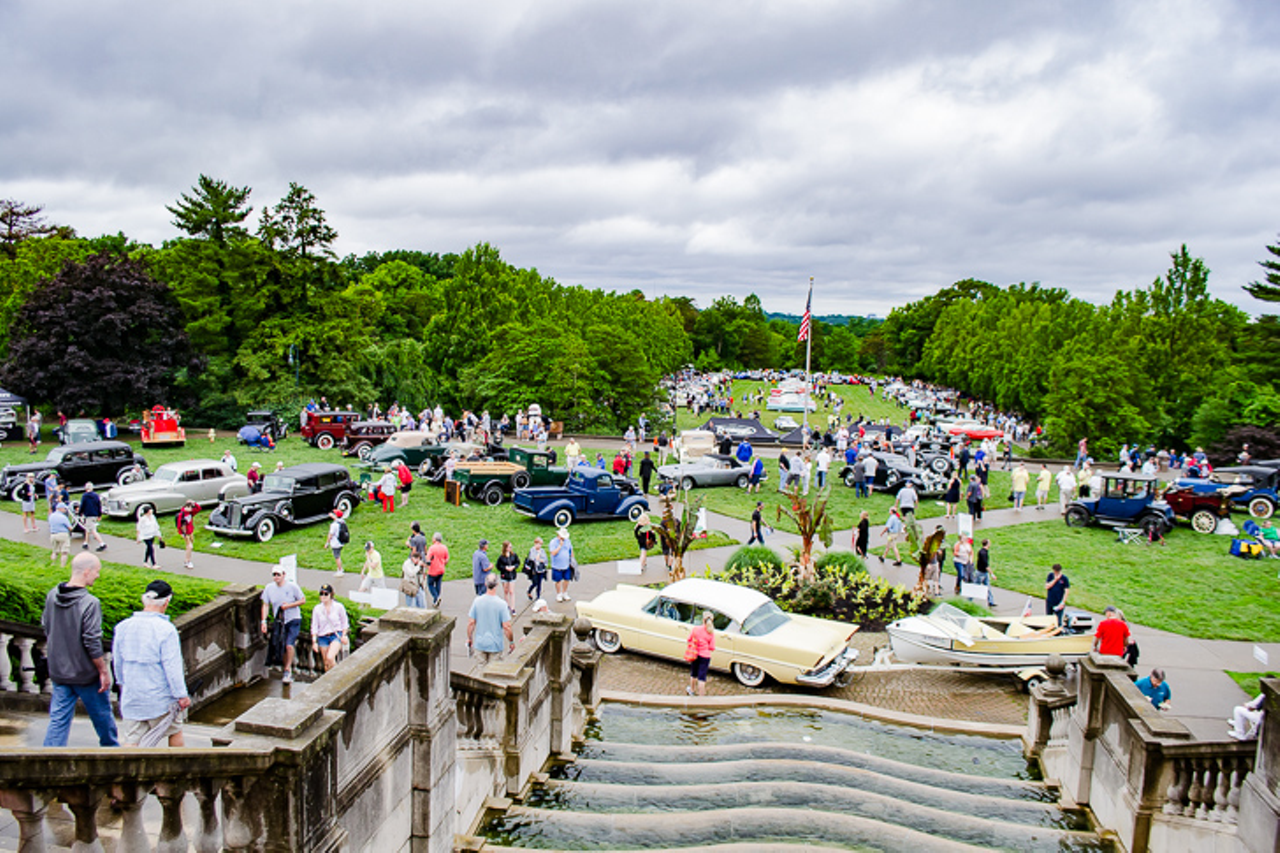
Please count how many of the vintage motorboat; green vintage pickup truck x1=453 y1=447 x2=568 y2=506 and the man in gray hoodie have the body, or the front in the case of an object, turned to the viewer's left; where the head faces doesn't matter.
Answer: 1

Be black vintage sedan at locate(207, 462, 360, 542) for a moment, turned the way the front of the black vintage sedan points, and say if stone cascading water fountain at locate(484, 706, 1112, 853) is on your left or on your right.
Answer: on your left

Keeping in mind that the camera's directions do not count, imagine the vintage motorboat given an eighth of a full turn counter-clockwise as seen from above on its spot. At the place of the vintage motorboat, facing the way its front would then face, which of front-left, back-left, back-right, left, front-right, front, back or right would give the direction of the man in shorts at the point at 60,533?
front-right

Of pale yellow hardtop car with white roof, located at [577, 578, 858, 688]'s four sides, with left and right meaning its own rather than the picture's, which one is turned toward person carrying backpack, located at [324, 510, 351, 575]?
front

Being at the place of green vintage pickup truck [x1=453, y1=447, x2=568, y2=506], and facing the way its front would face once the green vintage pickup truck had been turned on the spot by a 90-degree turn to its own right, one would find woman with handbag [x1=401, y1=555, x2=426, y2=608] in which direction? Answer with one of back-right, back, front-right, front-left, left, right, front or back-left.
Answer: front-right

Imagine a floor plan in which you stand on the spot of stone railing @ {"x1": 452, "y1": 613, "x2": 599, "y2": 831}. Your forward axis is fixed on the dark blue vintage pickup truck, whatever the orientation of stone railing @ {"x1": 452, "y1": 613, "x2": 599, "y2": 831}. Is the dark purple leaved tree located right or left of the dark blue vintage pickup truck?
left

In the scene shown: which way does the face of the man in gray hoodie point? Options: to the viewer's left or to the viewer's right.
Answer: to the viewer's right

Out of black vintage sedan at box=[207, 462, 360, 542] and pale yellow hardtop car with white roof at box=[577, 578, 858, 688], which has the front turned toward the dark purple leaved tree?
the pale yellow hardtop car with white roof

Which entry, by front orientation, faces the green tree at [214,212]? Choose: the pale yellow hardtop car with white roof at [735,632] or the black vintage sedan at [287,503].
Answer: the pale yellow hardtop car with white roof

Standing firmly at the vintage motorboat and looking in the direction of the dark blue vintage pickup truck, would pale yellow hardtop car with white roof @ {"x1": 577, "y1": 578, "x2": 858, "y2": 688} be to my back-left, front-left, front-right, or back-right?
front-left

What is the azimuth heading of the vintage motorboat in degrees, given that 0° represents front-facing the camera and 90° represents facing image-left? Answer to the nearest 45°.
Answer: approximately 90°

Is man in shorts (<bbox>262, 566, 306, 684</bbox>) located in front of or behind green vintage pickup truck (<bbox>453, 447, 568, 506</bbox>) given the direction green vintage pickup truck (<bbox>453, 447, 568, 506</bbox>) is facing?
behind

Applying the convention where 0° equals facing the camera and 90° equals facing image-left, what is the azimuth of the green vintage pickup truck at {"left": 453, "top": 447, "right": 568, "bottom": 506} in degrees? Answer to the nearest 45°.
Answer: approximately 225°
